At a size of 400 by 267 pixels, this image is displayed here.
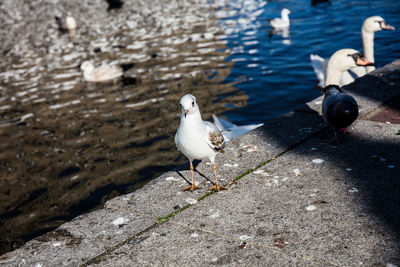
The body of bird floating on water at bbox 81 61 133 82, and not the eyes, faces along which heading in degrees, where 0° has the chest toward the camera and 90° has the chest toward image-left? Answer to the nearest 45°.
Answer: approximately 90°

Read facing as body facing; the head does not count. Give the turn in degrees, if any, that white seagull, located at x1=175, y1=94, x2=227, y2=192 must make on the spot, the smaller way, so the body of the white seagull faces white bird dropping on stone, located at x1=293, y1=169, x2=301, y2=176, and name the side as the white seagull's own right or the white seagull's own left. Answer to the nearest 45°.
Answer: approximately 135° to the white seagull's own left

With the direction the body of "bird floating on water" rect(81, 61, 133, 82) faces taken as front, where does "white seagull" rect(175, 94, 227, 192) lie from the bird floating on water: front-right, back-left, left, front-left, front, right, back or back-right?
left

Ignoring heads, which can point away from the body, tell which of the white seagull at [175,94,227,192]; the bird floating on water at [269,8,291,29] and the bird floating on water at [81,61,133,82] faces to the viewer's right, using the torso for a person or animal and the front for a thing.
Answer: the bird floating on water at [269,8,291,29]

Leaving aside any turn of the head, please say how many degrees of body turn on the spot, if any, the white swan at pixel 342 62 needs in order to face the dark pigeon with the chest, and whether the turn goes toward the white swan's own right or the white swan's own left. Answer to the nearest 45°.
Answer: approximately 90° to the white swan's own right

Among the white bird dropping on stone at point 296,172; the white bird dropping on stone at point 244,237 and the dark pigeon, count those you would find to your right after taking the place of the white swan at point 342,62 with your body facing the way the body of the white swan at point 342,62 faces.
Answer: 3

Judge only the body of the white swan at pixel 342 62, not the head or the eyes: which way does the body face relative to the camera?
to the viewer's right

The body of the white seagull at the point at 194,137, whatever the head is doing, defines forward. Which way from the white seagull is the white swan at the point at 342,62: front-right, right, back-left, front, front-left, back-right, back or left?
back

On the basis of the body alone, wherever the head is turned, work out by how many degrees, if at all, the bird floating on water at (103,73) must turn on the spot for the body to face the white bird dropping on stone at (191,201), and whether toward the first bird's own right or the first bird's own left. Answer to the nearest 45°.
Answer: approximately 90° to the first bird's own left

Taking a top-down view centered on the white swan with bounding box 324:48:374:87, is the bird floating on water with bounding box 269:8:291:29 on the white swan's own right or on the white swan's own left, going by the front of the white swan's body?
on the white swan's own left

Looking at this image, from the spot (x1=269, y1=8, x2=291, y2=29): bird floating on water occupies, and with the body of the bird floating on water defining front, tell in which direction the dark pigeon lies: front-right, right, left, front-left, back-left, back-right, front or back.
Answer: right

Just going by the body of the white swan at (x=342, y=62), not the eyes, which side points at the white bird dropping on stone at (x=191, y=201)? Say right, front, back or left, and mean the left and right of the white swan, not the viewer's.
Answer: right
